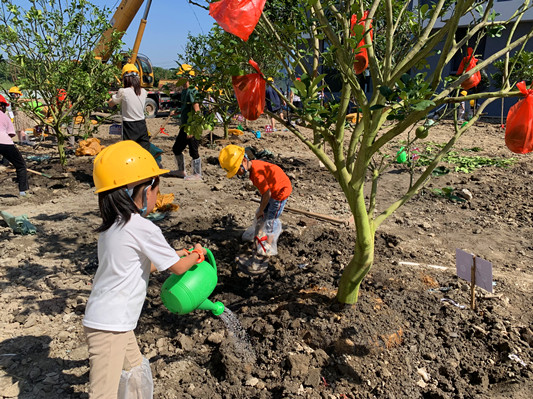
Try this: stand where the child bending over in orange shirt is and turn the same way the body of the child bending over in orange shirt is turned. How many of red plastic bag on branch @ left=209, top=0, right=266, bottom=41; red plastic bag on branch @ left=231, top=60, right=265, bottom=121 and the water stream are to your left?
3

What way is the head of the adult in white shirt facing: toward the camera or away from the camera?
away from the camera

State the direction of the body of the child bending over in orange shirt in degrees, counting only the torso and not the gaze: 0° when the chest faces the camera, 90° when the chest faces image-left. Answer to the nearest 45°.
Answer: approximately 90°

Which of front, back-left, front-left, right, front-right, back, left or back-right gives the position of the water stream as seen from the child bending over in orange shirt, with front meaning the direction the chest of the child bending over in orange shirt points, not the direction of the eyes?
left

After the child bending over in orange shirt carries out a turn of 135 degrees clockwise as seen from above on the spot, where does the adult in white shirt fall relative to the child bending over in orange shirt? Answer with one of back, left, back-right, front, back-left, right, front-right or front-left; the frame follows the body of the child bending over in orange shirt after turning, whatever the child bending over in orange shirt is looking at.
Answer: left

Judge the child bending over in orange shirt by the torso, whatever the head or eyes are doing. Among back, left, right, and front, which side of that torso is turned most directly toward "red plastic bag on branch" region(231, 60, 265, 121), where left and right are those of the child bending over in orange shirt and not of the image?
left

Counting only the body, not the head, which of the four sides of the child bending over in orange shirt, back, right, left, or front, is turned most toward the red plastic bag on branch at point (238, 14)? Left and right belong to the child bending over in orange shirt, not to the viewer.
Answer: left

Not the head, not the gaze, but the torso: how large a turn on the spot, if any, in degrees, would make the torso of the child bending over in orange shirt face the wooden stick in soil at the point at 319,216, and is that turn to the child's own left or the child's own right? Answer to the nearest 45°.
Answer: approximately 135° to the child's own right
